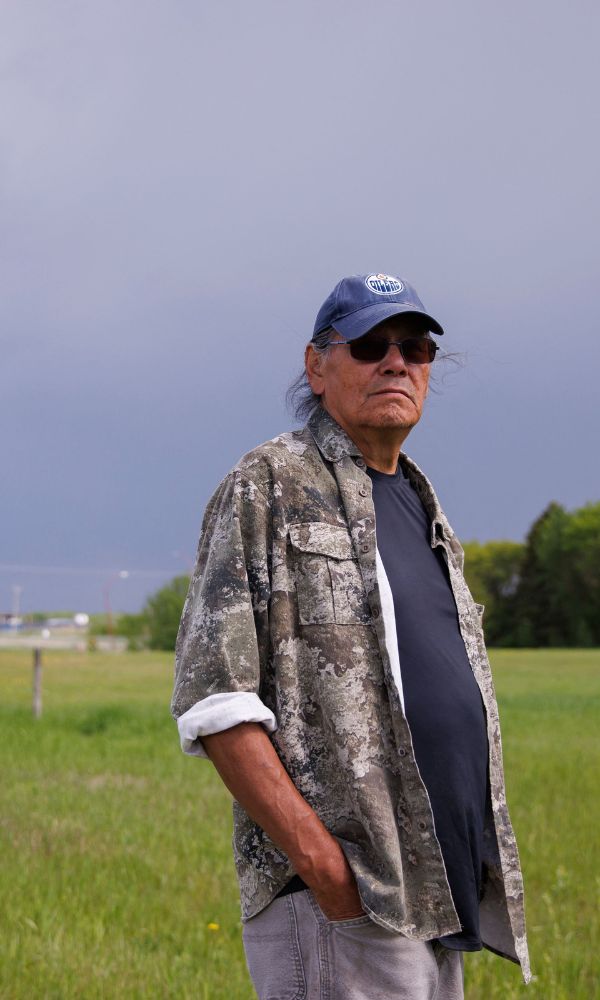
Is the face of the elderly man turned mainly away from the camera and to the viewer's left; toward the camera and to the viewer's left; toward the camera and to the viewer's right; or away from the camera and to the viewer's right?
toward the camera and to the viewer's right

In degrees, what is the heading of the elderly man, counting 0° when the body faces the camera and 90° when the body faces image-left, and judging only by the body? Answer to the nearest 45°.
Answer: approximately 315°
